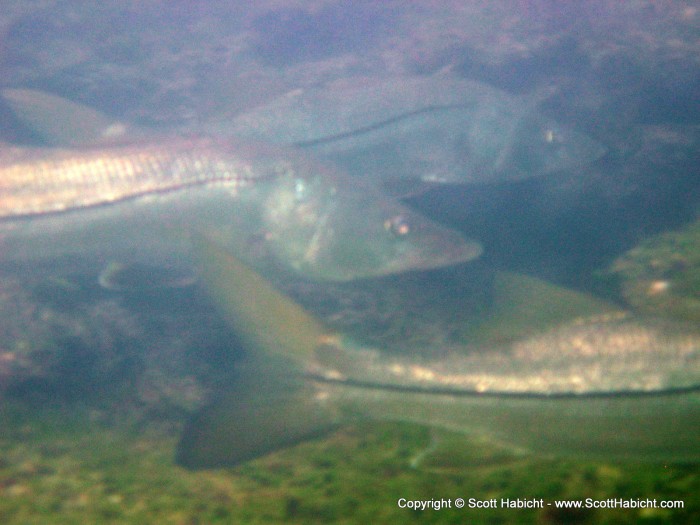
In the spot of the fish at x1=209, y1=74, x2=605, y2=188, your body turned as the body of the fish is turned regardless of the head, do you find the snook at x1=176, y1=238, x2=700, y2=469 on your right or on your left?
on your right

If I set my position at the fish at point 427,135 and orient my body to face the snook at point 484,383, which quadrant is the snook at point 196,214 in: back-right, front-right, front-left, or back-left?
front-right

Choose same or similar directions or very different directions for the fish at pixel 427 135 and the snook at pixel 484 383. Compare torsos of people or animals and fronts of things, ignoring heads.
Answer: same or similar directions

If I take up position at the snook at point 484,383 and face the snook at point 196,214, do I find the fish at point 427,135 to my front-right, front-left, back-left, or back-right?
front-right

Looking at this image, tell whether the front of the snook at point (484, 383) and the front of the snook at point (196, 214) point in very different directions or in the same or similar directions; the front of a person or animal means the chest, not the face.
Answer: same or similar directions

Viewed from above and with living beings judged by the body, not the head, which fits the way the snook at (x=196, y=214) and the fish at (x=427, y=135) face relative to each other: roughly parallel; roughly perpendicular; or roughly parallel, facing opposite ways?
roughly parallel

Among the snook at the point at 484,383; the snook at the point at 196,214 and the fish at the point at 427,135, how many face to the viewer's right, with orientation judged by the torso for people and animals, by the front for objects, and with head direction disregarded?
3

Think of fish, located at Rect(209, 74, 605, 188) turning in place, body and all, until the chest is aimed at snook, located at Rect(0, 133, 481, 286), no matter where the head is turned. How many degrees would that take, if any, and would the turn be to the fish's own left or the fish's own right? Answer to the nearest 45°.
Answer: approximately 135° to the fish's own right

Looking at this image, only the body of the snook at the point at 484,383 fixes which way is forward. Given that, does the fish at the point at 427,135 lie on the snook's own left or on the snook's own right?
on the snook's own left

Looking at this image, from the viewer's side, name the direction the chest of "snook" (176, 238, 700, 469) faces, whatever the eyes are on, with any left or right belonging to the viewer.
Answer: facing to the right of the viewer

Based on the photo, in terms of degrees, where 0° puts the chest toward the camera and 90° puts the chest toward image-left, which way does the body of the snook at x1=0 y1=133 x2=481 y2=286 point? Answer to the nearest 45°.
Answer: approximately 270°

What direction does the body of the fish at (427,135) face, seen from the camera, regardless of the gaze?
to the viewer's right
